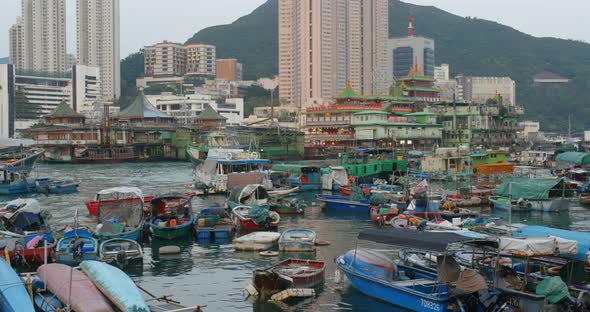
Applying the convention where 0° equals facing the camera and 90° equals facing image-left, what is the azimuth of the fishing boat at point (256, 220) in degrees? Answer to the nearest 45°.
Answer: approximately 90°

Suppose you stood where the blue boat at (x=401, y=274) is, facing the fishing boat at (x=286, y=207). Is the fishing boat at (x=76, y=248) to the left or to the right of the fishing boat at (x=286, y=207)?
left

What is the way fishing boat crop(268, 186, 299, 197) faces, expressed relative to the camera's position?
facing to the right of the viewer

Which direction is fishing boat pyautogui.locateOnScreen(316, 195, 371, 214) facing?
to the viewer's left

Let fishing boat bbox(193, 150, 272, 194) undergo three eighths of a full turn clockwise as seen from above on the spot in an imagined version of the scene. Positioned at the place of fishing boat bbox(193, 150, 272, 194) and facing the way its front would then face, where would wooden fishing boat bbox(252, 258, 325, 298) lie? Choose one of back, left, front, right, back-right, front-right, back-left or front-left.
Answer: back

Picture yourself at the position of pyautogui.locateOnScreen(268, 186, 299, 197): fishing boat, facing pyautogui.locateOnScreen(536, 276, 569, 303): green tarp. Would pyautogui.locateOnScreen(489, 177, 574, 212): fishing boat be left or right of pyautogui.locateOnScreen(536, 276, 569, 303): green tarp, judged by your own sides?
left
